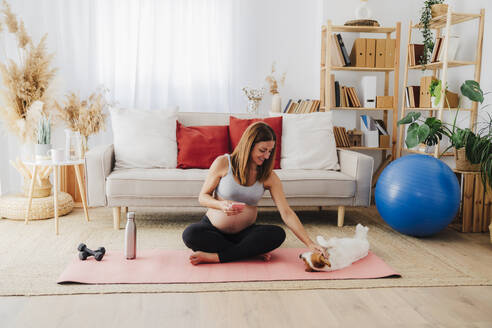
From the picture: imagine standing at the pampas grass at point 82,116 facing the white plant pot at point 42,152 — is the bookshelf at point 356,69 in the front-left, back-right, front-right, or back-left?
back-left

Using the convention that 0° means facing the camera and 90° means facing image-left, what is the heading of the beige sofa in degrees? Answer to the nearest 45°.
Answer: approximately 0°

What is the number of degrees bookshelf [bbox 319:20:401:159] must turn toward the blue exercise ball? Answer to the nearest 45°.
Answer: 0° — it already faces it

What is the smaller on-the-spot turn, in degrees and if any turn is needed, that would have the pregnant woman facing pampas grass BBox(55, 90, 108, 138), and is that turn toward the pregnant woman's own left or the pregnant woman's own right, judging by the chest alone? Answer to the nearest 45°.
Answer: approximately 135° to the pregnant woman's own right

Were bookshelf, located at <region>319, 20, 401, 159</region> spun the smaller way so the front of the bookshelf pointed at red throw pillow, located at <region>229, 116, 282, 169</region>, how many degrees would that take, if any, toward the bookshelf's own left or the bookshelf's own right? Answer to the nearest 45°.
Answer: approximately 45° to the bookshelf's own right

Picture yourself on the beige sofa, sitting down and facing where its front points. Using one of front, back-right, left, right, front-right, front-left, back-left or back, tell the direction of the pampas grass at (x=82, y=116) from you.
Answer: back-right

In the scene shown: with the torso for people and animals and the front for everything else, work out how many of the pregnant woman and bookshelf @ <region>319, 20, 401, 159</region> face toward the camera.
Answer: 2

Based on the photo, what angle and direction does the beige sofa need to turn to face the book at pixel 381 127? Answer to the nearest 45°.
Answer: approximately 135° to its left
